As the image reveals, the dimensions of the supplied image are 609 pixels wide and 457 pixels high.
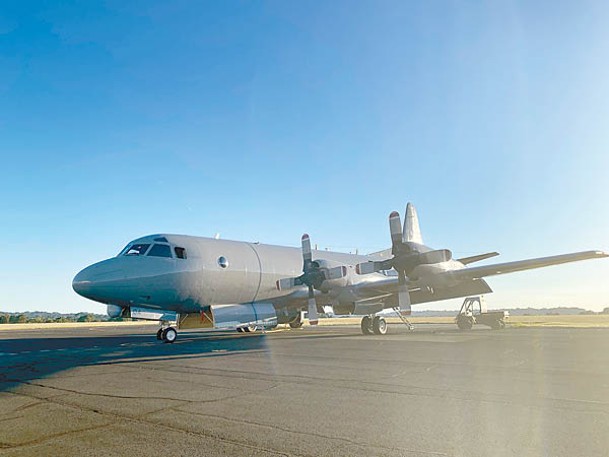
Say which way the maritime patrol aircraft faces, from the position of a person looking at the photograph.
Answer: facing the viewer and to the left of the viewer
